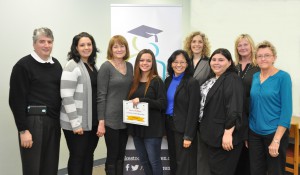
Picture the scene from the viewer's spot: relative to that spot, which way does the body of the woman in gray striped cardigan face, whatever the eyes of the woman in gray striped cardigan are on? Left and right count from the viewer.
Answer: facing the viewer and to the right of the viewer

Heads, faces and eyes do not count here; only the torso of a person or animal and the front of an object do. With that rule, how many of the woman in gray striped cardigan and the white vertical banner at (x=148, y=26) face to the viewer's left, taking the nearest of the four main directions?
0

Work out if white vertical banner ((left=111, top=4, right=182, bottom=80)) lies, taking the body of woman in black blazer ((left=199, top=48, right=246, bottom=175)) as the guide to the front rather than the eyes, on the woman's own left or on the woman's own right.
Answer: on the woman's own right

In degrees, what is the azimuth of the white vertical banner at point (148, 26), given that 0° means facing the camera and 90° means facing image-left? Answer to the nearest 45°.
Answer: approximately 0°

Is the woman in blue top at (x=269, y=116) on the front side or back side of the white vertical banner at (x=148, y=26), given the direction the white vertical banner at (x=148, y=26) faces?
on the front side

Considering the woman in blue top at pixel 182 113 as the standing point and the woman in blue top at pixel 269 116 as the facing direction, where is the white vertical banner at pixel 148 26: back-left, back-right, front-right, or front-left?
back-left

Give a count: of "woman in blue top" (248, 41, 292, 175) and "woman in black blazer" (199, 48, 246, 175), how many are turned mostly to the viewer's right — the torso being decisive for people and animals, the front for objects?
0

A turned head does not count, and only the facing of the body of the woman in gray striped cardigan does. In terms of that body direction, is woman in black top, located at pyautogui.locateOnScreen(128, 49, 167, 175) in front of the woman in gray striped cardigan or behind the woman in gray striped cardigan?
in front

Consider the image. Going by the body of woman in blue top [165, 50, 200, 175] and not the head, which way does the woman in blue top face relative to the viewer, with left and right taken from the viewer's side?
facing the viewer and to the left of the viewer

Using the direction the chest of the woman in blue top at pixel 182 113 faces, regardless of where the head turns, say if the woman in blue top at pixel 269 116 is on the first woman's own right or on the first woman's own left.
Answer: on the first woman's own left
